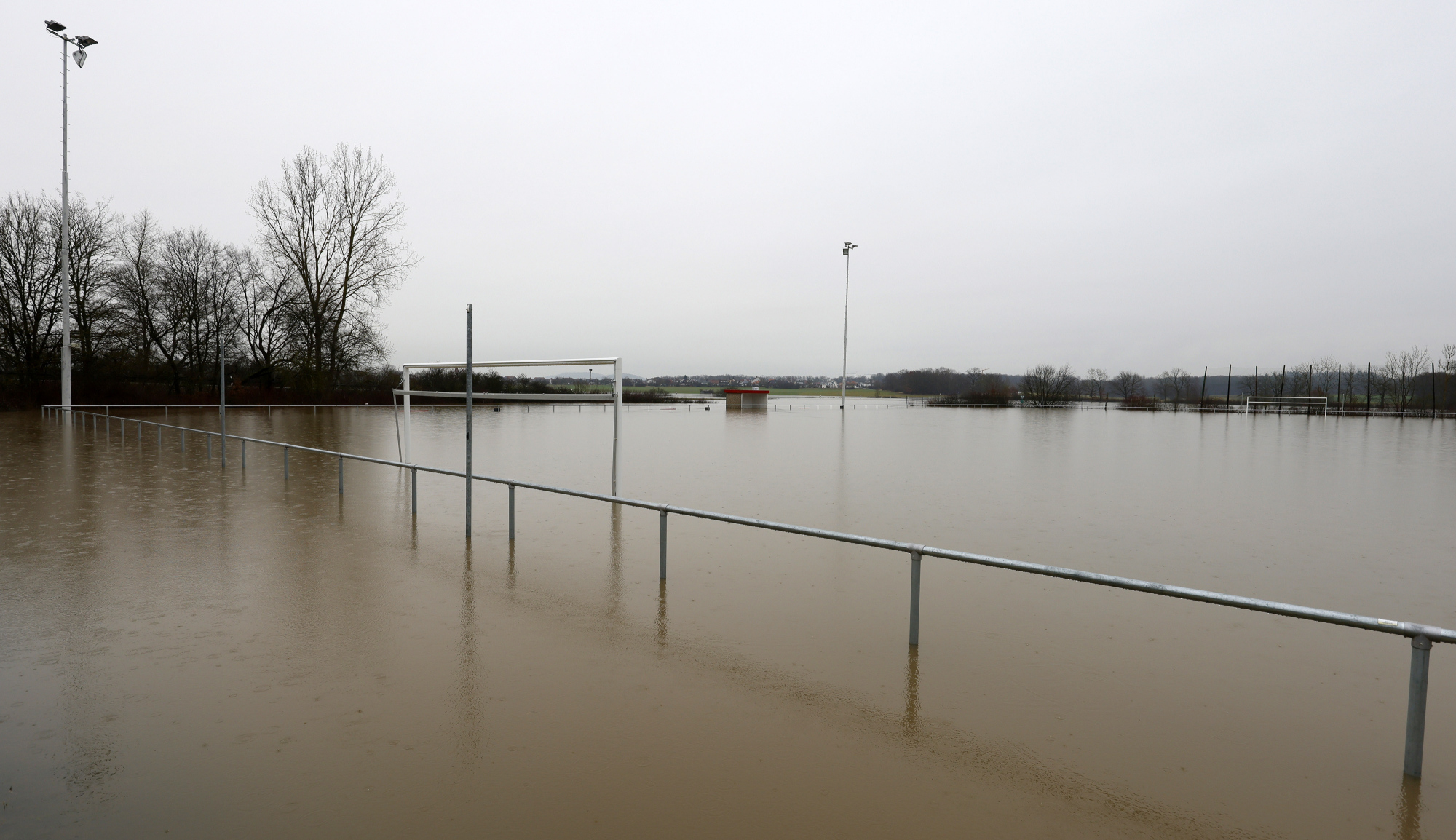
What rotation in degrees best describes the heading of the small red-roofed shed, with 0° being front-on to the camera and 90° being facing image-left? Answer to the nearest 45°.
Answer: approximately 0°

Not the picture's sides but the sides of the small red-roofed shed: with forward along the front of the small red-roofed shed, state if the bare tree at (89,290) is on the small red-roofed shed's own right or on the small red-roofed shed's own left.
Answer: on the small red-roofed shed's own right

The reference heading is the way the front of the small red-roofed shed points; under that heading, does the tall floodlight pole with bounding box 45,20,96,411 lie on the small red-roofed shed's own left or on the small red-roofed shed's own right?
on the small red-roofed shed's own right

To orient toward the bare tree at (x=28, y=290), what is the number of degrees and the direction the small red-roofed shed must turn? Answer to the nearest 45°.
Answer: approximately 90° to its right
